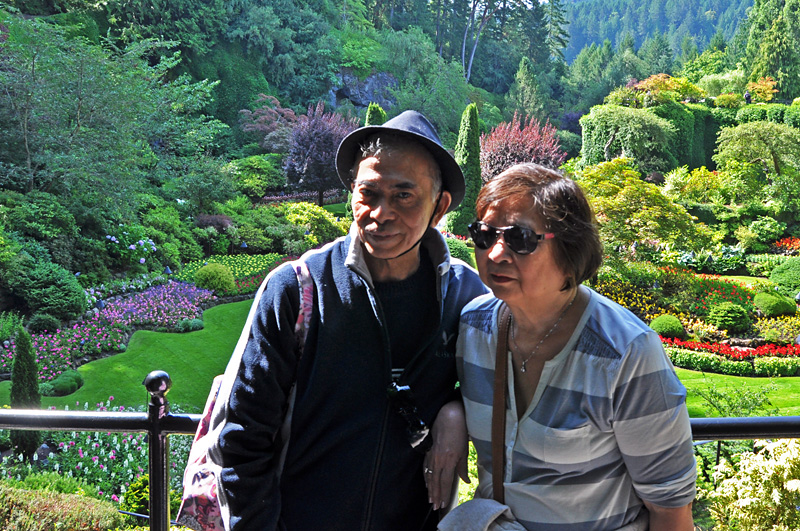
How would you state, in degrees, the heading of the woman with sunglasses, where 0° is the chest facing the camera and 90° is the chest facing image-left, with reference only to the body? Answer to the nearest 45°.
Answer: approximately 45°

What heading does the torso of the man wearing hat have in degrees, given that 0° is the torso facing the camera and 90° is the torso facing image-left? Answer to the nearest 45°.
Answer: approximately 0°

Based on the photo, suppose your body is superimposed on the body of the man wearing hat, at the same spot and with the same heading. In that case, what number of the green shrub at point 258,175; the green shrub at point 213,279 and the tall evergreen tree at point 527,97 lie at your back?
3

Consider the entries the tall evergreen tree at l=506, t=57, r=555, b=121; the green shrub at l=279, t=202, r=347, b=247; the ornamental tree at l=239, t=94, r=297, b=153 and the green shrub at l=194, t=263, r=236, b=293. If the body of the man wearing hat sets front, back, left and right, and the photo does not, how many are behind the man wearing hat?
4

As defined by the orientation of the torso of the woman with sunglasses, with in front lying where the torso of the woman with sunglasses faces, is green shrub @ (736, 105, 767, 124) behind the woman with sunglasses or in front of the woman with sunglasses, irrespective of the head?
behind

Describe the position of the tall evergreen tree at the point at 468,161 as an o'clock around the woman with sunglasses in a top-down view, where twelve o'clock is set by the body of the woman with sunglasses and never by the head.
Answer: The tall evergreen tree is roughly at 4 o'clock from the woman with sunglasses.

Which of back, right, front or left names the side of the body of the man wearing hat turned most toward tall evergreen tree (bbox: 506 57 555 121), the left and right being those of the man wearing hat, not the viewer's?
back

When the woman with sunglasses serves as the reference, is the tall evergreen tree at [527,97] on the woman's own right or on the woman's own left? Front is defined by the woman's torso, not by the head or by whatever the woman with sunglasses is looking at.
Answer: on the woman's own right

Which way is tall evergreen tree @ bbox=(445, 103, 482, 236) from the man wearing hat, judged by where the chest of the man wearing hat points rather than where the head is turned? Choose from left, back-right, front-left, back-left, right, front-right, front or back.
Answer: back

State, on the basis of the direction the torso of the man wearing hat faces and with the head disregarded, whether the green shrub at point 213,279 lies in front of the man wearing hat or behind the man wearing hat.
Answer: behind

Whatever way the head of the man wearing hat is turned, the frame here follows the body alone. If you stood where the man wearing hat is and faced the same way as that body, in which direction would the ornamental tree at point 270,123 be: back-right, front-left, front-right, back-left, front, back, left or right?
back

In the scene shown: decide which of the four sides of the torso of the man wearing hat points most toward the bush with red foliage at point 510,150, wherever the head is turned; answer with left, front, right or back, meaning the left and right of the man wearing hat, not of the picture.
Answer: back

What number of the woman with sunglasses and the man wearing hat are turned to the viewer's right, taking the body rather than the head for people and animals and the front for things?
0

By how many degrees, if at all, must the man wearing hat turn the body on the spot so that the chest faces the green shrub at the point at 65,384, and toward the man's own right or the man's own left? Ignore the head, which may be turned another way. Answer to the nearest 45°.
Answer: approximately 135° to the man's own right
